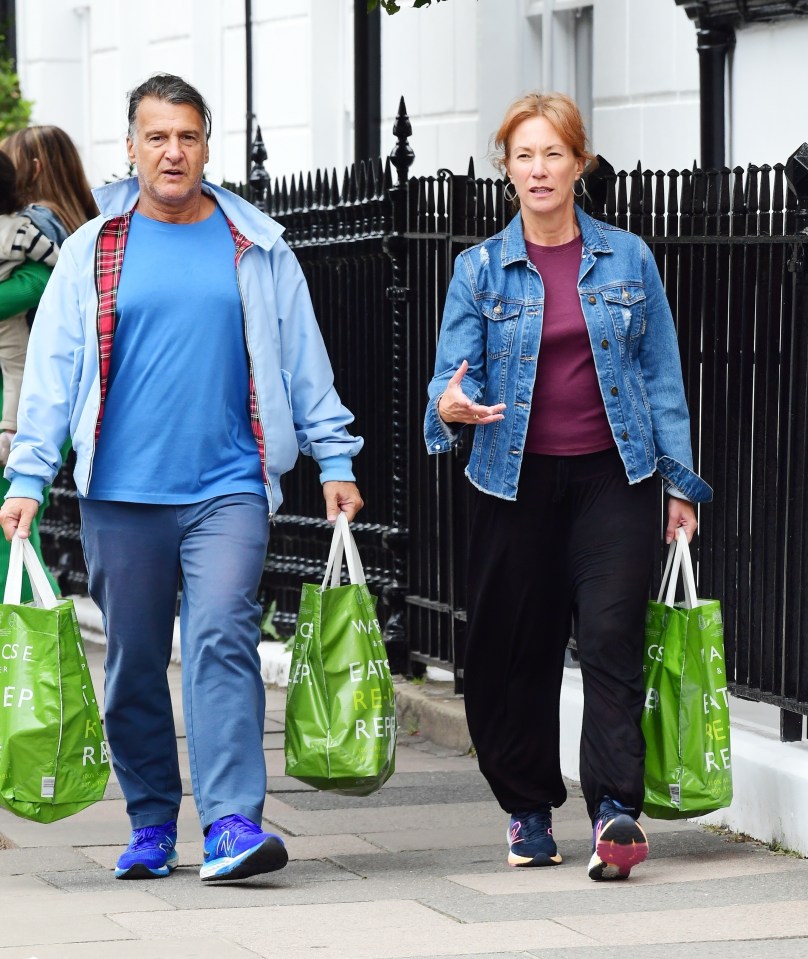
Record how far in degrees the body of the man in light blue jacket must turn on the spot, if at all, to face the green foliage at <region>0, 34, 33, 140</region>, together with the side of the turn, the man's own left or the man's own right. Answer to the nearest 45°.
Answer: approximately 180°

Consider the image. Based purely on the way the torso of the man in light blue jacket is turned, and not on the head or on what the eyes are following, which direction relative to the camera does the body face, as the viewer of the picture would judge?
toward the camera

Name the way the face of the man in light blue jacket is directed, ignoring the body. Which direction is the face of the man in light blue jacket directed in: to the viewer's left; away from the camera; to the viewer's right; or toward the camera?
toward the camera
